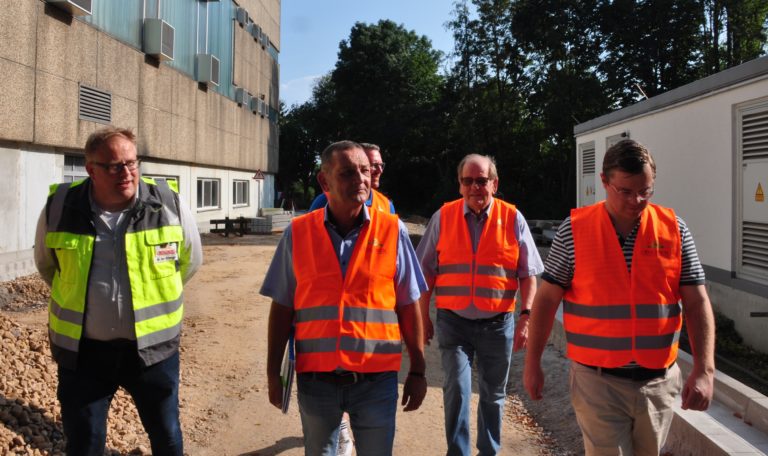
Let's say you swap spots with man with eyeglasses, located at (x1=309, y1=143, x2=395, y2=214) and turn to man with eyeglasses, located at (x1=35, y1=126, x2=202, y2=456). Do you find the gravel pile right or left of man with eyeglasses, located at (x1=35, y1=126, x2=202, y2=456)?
right

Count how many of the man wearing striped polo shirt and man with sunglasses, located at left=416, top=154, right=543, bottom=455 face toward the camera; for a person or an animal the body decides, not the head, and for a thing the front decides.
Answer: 2

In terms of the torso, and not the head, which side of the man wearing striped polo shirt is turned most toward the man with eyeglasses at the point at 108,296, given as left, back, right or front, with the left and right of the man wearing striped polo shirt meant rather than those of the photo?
right

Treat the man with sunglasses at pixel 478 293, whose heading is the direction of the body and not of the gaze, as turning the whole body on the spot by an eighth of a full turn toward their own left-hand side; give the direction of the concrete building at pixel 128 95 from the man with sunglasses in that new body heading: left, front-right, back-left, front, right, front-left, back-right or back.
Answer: back

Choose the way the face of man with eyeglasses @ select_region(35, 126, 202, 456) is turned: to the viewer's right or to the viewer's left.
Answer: to the viewer's right

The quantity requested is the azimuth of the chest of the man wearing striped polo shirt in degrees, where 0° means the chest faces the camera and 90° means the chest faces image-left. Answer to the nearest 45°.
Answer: approximately 0°

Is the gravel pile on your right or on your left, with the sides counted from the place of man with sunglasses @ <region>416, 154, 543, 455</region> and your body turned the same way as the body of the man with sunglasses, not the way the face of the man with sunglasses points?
on your right

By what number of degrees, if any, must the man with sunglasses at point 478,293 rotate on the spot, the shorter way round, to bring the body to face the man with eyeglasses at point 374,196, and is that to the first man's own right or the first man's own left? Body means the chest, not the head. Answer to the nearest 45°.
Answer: approximately 135° to the first man's own right

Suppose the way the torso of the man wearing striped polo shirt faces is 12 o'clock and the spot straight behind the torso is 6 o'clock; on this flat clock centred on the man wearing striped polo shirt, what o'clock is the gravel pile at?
The gravel pile is roughly at 3 o'clock from the man wearing striped polo shirt.
